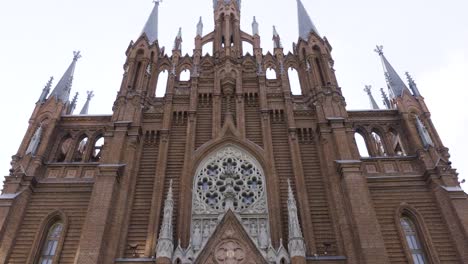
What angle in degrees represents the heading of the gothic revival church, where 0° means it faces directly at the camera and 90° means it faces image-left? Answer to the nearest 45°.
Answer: approximately 0°
